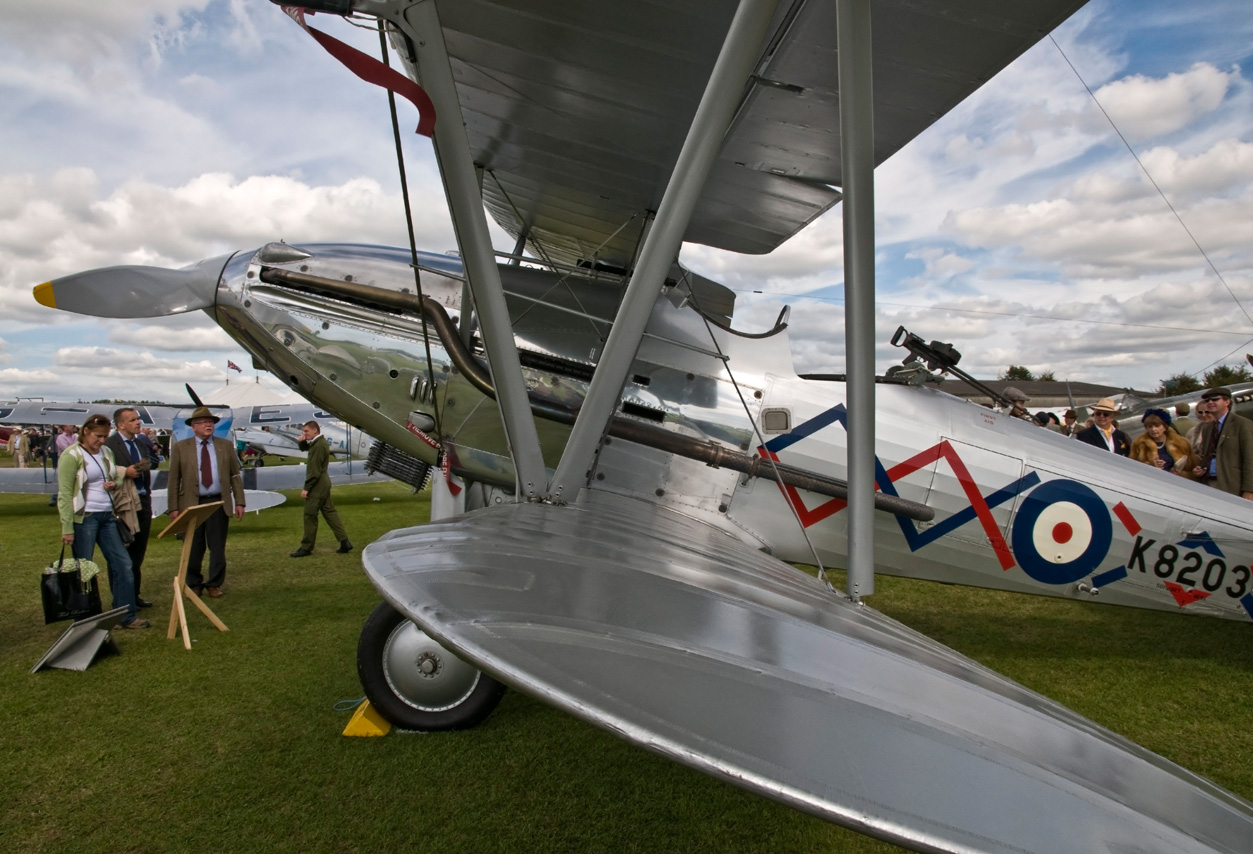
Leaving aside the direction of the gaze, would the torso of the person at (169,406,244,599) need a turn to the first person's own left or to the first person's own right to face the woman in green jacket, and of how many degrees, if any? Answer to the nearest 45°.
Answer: approximately 45° to the first person's own right

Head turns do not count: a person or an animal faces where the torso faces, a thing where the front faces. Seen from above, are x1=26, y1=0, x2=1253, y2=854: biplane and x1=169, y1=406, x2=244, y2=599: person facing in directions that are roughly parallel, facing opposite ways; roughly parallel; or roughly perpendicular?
roughly perpendicular

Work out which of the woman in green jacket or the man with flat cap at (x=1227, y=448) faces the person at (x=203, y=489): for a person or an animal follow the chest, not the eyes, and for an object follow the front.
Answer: the man with flat cap at (x=1227, y=448)

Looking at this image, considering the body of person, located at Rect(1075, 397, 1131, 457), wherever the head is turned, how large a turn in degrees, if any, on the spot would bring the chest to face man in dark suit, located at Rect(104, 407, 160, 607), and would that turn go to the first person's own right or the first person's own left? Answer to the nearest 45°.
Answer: approximately 45° to the first person's own right

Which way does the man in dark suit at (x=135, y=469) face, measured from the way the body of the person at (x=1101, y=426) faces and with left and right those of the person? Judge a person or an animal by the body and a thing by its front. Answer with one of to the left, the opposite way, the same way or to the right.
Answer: to the left

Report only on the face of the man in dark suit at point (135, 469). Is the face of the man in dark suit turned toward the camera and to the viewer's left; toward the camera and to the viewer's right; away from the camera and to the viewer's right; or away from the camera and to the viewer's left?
toward the camera and to the viewer's right

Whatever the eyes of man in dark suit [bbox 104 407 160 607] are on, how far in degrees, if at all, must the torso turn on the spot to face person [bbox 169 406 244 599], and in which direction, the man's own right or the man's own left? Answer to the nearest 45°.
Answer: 0° — they already face them

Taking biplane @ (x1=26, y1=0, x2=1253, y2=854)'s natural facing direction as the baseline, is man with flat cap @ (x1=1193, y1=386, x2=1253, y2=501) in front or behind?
behind

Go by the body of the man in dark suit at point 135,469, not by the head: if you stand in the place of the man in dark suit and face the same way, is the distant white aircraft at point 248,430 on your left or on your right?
on your left

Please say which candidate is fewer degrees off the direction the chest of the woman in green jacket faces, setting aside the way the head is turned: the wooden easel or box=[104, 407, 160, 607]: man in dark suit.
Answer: the wooden easel

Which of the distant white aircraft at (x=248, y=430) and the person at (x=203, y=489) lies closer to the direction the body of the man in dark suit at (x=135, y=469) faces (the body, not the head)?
the person

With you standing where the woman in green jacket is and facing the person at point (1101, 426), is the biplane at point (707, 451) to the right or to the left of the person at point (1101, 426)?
right

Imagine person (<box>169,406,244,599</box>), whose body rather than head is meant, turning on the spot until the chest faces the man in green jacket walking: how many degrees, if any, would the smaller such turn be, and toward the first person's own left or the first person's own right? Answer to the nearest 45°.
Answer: approximately 135° to the first person's own left
